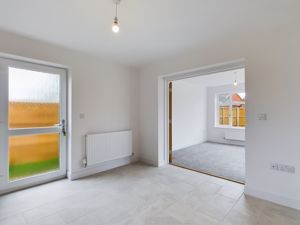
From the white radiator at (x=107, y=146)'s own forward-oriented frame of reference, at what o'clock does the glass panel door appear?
The glass panel door is roughly at 4 o'clock from the white radiator.

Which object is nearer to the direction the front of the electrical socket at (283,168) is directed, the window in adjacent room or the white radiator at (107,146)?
the white radiator

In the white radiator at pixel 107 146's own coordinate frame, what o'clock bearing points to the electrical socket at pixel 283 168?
The electrical socket is roughly at 12 o'clock from the white radiator.

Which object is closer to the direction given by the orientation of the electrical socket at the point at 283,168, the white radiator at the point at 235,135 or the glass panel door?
the glass panel door

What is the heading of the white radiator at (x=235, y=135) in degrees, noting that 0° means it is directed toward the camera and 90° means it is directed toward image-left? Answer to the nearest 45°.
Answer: approximately 0°

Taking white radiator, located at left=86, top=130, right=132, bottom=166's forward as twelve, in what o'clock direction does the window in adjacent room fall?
The window in adjacent room is roughly at 10 o'clock from the white radiator.

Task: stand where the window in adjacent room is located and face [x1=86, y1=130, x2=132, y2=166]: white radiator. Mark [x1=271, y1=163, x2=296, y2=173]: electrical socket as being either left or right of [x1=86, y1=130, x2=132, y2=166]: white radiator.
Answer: left

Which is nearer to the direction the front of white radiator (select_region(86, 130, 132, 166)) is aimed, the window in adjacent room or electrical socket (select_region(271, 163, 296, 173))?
the electrical socket

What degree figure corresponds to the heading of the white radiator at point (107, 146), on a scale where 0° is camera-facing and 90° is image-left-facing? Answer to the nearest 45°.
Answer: approximately 315°

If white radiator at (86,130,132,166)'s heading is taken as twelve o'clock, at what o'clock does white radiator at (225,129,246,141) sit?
white radiator at (225,129,246,141) is roughly at 10 o'clock from white radiator at (86,130,132,166).
